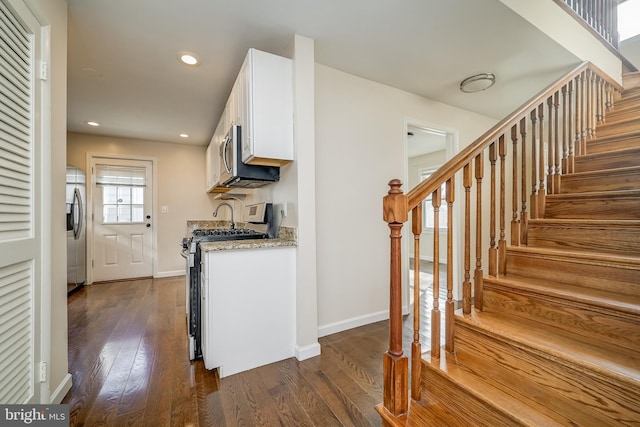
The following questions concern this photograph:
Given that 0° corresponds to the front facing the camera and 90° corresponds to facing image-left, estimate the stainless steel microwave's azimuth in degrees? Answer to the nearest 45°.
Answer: approximately 90°

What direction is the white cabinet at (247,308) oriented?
to the viewer's left

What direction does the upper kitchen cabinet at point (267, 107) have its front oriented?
to the viewer's left

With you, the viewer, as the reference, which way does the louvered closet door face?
facing to the right of the viewer

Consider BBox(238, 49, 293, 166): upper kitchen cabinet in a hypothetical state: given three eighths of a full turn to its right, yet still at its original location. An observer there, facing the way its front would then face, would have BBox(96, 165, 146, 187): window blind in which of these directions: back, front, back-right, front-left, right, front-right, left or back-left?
left

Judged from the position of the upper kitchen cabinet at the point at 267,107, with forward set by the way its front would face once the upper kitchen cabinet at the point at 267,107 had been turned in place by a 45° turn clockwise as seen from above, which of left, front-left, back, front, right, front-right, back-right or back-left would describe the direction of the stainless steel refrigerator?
front

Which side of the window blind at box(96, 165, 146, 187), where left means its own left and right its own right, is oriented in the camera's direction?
front

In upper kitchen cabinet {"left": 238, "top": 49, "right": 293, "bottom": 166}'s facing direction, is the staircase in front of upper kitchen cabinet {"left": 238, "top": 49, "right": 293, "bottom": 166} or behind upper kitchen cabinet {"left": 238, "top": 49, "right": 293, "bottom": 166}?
behind

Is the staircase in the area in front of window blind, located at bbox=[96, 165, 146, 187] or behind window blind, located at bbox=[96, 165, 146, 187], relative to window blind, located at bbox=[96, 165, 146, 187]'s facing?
in front

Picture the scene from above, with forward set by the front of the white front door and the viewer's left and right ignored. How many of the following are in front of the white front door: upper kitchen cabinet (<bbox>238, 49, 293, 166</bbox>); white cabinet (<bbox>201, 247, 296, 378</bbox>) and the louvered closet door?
3

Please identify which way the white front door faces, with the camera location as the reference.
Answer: facing the viewer

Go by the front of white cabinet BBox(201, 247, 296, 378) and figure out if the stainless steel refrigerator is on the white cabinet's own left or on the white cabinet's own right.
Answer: on the white cabinet's own right

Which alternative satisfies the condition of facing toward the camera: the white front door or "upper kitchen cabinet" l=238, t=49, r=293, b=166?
the white front door

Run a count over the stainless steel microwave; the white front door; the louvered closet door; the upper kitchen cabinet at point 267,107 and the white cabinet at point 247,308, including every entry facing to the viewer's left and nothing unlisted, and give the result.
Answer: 3

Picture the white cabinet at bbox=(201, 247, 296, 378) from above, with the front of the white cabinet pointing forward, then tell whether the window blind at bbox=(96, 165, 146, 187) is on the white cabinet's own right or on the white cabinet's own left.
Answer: on the white cabinet's own right

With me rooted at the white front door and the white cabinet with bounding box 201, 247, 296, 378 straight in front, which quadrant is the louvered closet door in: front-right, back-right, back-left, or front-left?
front-right

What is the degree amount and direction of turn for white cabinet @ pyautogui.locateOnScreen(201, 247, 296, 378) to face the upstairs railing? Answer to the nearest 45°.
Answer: approximately 180°
